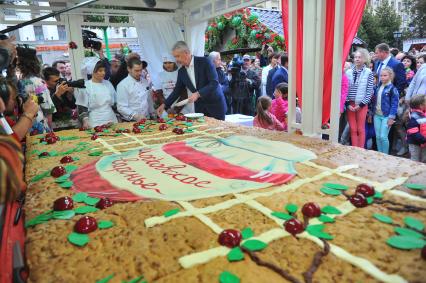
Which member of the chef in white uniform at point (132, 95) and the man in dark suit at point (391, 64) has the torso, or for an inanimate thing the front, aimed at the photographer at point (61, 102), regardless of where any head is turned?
the man in dark suit

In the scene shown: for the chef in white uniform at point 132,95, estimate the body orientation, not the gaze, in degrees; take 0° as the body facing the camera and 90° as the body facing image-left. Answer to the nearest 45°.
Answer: approximately 315°

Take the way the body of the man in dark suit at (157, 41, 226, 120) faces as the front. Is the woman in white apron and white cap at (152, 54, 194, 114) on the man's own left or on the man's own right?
on the man's own right

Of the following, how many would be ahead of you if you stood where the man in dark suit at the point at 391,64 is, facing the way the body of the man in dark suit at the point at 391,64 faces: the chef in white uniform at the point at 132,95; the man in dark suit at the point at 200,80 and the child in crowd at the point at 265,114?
3

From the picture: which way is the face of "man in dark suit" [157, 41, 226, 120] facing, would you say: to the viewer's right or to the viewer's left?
to the viewer's left

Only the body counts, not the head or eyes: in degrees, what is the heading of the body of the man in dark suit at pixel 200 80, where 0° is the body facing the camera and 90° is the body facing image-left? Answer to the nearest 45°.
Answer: approximately 45°

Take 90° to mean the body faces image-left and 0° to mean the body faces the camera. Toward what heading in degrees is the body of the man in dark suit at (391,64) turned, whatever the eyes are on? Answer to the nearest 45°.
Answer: approximately 45°

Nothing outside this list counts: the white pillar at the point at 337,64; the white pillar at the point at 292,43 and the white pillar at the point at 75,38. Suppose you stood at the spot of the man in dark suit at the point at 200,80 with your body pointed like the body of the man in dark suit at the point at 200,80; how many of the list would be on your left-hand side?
2
